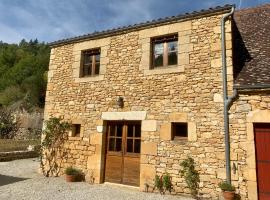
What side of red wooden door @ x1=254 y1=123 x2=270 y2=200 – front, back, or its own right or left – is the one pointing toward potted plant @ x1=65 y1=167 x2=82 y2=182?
right

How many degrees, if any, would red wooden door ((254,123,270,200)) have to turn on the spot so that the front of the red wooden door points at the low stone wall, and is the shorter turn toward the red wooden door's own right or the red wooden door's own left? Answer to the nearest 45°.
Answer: approximately 90° to the red wooden door's own right

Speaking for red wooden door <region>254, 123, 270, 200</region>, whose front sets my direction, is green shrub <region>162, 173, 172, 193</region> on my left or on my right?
on my right

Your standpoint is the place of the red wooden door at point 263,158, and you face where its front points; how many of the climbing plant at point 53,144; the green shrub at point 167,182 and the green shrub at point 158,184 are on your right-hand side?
3

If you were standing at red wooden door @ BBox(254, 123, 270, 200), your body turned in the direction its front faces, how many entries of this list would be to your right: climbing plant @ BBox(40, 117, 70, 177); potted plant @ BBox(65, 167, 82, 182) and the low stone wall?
3

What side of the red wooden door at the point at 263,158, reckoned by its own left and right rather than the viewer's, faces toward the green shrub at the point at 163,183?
right

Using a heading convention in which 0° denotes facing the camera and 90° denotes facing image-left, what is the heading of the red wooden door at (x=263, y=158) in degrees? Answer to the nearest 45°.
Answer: approximately 0°

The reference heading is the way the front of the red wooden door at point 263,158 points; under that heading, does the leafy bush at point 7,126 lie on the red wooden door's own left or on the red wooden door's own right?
on the red wooden door's own right

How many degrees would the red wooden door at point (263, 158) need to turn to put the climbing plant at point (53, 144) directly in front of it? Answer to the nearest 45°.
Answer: approximately 90° to its right

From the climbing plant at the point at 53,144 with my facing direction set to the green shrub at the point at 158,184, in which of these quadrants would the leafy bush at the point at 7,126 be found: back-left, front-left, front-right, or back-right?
back-left

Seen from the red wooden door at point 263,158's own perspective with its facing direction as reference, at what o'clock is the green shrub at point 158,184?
The green shrub is roughly at 3 o'clock from the red wooden door.
